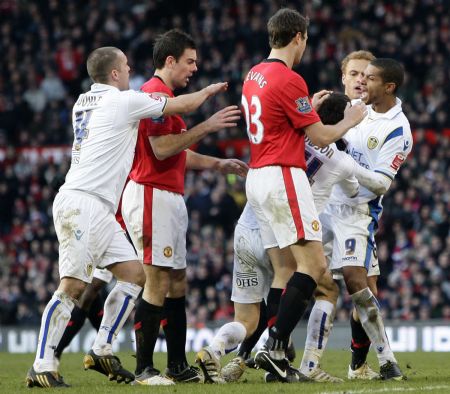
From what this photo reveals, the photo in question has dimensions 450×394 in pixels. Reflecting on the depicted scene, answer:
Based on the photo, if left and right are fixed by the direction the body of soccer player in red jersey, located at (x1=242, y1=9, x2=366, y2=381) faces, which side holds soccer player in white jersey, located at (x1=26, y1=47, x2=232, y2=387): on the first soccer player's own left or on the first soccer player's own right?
on the first soccer player's own left

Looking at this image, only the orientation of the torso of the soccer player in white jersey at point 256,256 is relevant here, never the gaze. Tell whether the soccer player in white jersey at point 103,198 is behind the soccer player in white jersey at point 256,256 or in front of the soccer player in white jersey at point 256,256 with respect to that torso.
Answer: behind

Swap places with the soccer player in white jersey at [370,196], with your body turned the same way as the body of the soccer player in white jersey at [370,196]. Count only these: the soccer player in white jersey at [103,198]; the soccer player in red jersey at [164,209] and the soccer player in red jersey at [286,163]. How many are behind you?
0

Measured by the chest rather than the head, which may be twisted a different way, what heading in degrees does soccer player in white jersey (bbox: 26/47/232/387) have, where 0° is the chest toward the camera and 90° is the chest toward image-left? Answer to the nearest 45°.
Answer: approximately 225°

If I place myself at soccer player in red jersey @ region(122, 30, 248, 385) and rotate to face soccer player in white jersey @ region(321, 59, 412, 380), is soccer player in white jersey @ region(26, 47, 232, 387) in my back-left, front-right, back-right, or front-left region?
back-right

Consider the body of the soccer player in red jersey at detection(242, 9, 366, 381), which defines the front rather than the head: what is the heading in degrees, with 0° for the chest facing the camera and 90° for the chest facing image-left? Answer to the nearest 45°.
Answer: approximately 225°

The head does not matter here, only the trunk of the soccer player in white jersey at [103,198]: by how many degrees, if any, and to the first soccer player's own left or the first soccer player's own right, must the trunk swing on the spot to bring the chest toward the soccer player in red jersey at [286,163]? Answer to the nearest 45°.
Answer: approximately 45° to the first soccer player's own right

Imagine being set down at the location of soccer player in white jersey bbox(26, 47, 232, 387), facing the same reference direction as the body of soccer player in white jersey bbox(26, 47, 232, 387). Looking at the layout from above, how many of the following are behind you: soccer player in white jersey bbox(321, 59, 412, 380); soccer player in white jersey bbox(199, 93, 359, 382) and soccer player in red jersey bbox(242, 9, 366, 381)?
0

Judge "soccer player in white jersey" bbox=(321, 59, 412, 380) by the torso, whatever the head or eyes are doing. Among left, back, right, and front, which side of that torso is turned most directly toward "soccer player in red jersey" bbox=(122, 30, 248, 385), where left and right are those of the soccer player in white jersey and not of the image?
front

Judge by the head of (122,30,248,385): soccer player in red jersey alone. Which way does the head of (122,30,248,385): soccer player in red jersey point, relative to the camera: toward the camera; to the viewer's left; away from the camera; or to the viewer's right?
to the viewer's right

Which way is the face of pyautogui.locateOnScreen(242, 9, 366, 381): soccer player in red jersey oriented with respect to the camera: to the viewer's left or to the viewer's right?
to the viewer's right

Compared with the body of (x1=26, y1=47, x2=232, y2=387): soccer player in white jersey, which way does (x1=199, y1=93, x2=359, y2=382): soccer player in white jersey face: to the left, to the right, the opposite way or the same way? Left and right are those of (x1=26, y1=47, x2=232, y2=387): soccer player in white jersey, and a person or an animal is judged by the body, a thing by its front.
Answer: the same way

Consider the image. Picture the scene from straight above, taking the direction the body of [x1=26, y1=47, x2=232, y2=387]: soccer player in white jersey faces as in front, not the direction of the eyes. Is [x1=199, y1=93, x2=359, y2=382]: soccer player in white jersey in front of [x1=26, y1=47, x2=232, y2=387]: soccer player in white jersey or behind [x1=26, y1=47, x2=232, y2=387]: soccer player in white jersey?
in front
